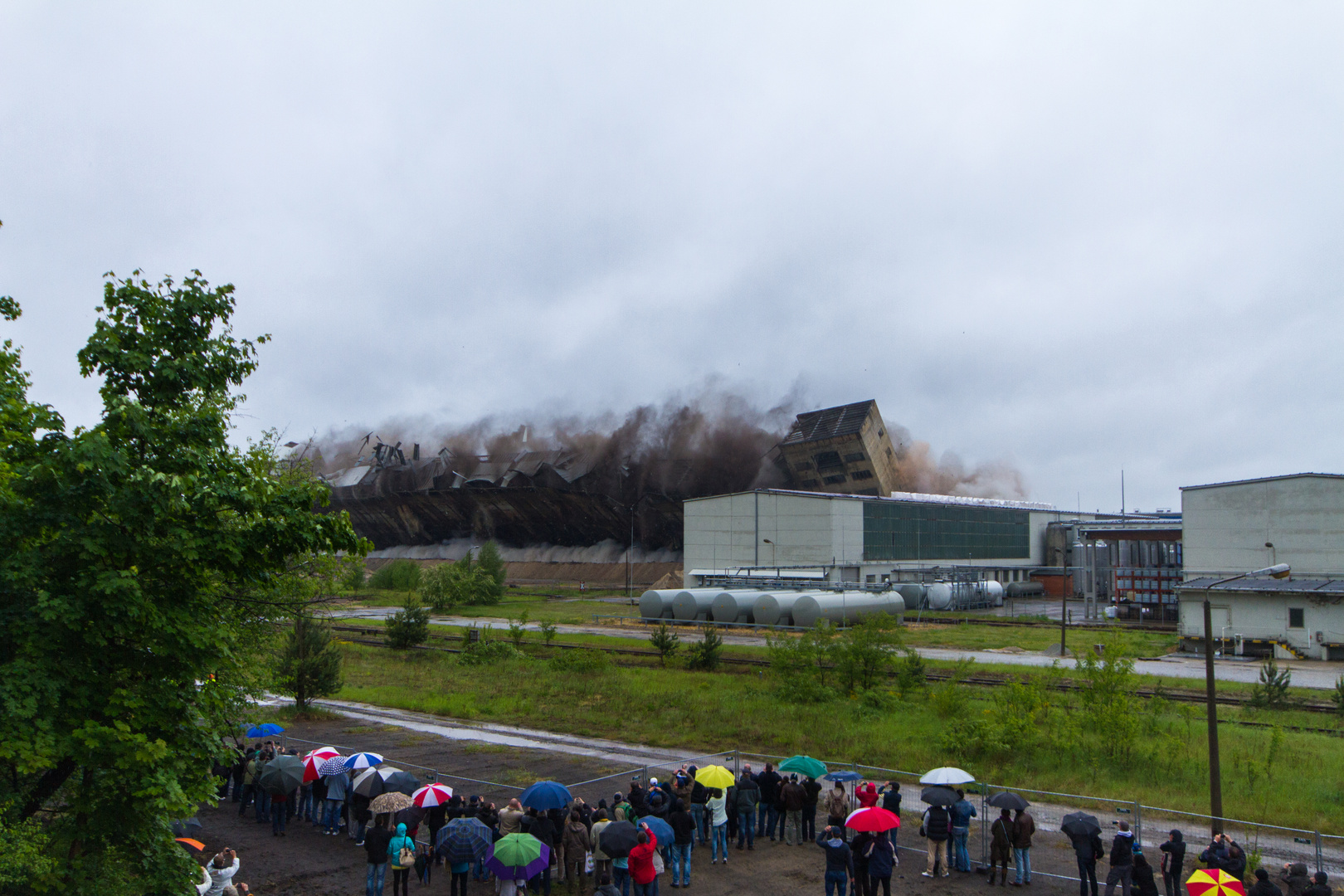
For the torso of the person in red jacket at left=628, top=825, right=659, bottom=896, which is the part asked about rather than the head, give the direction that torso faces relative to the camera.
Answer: away from the camera

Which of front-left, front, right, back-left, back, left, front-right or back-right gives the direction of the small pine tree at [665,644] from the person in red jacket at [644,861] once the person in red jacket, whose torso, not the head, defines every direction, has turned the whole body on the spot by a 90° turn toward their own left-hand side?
right

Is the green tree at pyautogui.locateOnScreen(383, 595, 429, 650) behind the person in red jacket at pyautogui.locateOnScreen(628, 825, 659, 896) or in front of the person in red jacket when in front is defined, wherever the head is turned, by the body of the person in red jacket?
in front

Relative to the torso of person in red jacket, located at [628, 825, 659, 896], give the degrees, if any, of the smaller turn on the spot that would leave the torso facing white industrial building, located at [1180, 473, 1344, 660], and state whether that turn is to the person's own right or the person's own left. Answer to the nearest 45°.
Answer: approximately 45° to the person's own right

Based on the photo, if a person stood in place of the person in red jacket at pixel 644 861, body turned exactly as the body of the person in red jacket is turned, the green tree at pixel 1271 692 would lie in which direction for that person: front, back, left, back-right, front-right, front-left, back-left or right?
front-right

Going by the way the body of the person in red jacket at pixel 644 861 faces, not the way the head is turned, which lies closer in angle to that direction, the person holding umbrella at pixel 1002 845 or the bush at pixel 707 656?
the bush

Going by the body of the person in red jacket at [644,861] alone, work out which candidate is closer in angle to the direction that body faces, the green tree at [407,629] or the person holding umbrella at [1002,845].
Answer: the green tree

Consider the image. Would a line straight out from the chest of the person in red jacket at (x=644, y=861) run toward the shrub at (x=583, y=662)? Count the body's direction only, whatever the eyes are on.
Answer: yes

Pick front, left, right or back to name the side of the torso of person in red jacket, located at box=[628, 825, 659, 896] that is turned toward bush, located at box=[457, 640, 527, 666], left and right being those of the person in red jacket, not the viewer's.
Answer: front

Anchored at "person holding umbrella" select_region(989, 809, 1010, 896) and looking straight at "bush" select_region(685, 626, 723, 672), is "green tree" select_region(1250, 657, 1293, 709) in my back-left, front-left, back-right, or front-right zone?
front-right

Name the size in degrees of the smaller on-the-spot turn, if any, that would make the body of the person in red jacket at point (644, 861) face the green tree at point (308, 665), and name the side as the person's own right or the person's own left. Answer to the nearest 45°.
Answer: approximately 45° to the person's own left

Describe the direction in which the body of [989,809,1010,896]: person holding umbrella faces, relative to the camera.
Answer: away from the camera

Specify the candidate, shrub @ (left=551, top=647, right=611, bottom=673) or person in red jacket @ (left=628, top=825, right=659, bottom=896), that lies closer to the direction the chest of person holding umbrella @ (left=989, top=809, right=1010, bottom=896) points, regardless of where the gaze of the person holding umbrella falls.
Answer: the shrub

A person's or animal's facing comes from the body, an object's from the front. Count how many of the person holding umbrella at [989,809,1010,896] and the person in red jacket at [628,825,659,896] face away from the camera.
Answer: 2
